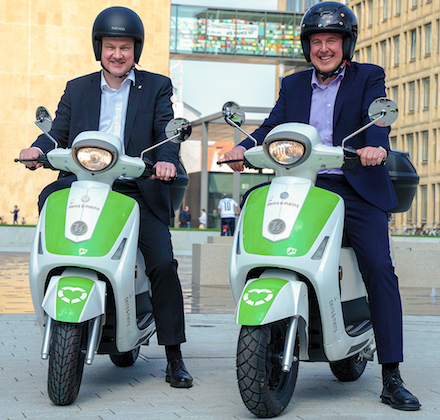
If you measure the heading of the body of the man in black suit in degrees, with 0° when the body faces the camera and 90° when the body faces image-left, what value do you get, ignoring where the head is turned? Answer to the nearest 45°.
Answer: approximately 0°

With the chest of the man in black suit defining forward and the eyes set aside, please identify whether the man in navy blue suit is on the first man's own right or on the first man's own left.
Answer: on the first man's own left

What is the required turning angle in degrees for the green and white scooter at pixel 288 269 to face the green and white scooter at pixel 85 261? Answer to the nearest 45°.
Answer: approximately 45° to its right

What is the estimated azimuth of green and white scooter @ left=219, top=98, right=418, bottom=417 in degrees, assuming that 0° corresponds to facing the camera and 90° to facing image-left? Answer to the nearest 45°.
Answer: approximately 45°

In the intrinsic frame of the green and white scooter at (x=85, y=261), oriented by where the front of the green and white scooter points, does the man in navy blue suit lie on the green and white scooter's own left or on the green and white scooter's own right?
on the green and white scooter's own left

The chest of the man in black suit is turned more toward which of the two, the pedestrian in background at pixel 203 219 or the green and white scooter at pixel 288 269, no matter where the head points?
the green and white scooter

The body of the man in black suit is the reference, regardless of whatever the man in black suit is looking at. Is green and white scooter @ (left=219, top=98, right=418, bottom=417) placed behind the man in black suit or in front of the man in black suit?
in front

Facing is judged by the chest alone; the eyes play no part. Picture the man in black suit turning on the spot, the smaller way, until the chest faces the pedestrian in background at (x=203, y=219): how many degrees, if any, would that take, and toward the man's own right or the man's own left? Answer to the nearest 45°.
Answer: approximately 180°

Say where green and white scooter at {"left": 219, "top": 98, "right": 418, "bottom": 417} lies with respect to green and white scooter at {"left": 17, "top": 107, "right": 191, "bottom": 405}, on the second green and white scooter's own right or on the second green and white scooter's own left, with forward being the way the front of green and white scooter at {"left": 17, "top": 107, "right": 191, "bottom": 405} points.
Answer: on the second green and white scooter's own left

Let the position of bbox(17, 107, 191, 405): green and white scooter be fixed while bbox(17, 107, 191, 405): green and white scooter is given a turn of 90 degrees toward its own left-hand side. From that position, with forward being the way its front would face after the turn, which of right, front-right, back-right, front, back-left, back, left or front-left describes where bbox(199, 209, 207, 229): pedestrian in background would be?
left

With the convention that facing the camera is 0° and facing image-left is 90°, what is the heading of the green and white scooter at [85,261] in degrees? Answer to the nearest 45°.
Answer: approximately 0°

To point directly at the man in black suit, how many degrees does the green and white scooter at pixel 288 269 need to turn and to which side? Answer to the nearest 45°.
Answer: approximately 90° to its right
